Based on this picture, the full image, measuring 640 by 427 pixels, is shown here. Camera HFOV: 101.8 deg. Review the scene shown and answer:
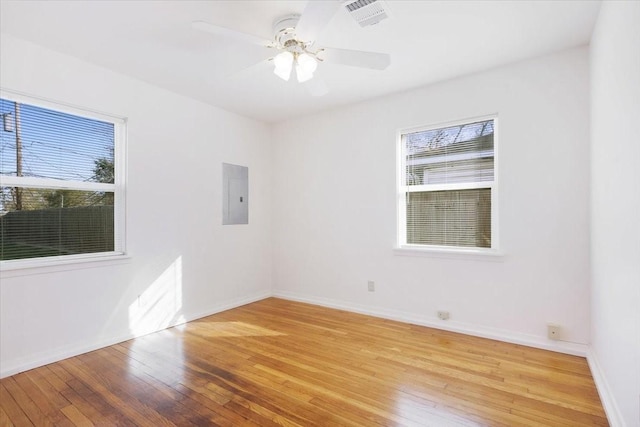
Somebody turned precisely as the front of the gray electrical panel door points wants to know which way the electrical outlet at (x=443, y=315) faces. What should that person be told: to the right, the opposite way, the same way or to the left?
to the right

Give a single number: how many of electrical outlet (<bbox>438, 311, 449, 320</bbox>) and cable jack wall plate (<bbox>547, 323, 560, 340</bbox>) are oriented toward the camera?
2

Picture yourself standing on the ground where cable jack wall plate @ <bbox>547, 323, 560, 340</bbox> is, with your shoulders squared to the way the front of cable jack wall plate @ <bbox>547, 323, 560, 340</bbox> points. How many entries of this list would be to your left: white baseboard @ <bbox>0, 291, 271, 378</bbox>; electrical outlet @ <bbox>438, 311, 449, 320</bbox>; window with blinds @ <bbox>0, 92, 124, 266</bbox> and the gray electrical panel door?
0

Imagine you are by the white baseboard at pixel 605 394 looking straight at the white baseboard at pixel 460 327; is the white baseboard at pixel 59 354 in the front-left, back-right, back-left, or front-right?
front-left

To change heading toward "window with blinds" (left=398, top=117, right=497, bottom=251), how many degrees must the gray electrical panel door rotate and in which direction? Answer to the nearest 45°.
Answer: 0° — it already faces it

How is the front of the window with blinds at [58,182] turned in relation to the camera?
facing the viewer and to the right of the viewer

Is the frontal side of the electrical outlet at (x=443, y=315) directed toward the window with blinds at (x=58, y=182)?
no

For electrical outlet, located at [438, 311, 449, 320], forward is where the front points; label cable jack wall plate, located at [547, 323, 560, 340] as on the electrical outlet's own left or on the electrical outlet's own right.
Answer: on the electrical outlet's own left

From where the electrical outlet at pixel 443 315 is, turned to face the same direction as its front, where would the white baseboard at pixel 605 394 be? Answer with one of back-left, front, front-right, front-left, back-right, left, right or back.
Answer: front-left

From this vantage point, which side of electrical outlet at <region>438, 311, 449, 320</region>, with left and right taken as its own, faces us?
front

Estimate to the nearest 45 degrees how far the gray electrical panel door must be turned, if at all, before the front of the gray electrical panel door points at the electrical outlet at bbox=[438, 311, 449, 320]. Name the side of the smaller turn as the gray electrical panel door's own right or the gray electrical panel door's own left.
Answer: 0° — it already faces it

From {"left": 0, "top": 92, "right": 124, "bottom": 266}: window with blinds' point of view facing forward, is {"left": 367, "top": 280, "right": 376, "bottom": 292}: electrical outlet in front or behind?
in front

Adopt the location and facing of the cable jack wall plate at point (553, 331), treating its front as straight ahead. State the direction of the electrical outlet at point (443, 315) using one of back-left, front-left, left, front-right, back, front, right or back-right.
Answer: right

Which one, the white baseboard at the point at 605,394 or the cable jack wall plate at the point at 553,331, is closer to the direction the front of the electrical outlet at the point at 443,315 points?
the white baseboard

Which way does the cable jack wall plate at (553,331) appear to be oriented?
toward the camera

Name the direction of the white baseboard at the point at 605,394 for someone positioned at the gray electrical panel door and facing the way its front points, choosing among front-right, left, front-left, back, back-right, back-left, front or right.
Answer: front

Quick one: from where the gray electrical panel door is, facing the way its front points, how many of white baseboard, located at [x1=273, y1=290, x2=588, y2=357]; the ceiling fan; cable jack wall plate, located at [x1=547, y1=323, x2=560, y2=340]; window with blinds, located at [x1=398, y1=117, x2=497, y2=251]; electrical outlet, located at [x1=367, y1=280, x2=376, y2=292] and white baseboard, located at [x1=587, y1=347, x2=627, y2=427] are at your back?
0

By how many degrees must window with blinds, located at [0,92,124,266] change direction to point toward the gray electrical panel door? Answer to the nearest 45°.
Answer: approximately 45° to its left
